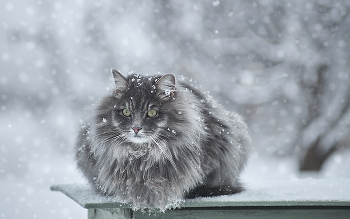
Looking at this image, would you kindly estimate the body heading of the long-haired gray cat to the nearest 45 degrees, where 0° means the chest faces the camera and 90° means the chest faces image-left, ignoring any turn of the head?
approximately 45°
